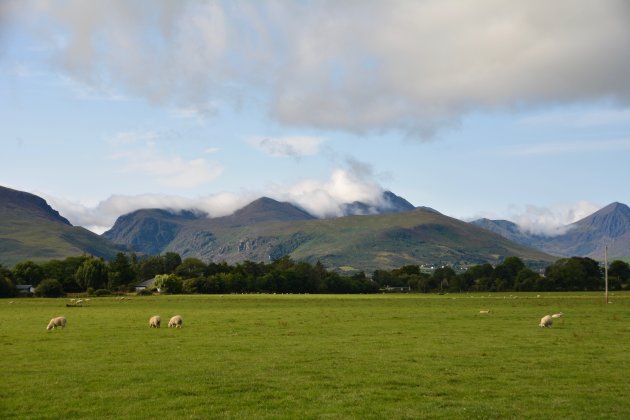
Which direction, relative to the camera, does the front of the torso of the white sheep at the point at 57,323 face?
to the viewer's left
